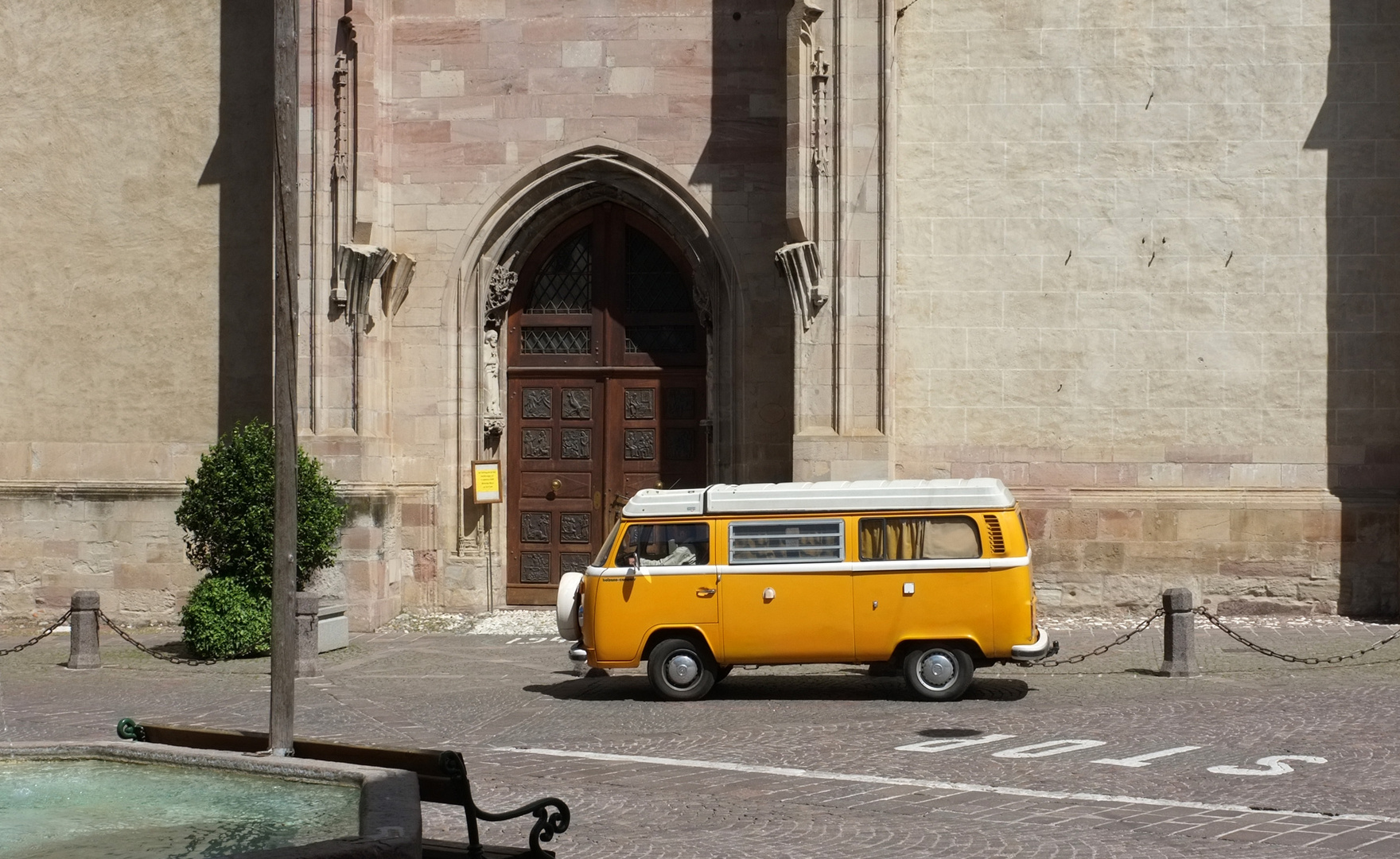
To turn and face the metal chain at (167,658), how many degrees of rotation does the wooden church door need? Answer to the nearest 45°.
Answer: approximately 45° to its right

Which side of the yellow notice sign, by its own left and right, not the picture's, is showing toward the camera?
front

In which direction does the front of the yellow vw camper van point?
to the viewer's left

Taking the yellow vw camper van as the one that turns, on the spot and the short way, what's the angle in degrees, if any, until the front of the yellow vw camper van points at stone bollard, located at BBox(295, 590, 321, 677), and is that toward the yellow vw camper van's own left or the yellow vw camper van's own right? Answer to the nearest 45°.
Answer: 0° — it already faces it

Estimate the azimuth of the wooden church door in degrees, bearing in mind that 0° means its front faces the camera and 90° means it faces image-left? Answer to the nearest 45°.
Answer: approximately 0°

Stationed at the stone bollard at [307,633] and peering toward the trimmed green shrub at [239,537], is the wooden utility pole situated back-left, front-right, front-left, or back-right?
back-left

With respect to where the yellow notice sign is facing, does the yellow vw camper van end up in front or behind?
in front

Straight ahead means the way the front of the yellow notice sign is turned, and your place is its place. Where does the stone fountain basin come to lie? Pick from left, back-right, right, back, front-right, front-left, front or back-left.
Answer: front

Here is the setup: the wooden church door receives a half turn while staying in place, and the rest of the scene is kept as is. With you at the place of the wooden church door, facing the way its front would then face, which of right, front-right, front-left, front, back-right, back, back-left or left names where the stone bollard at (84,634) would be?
back-left

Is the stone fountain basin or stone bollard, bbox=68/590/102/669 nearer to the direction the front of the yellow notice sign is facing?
the stone fountain basin

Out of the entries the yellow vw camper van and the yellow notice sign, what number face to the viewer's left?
1

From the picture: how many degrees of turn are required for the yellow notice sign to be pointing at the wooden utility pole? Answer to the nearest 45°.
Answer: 0° — it already faces it

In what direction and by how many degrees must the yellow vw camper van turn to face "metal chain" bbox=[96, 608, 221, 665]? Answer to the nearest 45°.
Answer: approximately 45° to its right

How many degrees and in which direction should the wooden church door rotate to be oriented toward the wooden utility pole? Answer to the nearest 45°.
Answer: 0° — it already faces it
